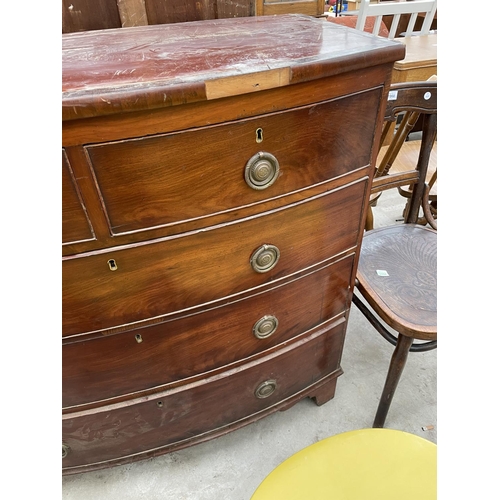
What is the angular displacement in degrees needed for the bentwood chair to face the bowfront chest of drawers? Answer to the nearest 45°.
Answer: approximately 90° to its right
